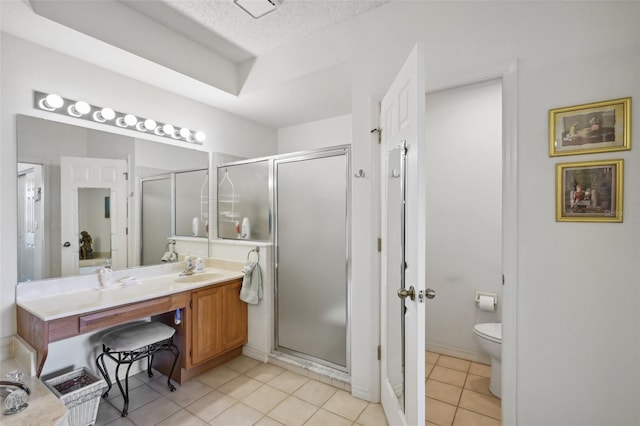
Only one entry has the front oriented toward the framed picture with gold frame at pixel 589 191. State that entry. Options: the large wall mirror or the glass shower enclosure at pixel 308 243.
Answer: the large wall mirror

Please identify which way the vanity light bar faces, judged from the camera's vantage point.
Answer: facing the viewer and to the right of the viewer

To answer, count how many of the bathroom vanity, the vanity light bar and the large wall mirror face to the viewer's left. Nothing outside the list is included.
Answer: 0

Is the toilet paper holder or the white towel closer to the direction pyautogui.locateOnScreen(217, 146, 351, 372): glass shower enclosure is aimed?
the white towel

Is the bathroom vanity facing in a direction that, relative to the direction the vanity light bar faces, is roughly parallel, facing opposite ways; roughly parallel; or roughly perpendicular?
roughly parallel

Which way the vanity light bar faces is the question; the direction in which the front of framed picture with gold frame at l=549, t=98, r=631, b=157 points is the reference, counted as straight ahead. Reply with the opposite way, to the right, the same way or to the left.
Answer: to the left

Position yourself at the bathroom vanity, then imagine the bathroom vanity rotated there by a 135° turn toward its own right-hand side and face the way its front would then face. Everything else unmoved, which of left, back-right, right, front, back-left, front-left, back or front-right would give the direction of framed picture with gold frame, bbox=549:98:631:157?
back-left

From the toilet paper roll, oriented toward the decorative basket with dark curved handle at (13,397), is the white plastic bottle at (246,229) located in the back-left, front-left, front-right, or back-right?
front-right

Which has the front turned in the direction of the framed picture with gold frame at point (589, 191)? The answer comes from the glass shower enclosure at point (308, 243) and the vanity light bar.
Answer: the vanity light bar

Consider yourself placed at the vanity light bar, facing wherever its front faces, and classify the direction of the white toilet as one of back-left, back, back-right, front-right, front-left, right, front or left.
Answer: front

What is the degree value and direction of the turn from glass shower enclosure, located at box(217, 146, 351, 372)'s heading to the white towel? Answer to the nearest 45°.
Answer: approximately 45° to its right

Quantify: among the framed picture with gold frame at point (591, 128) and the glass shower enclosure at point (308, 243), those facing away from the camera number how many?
0

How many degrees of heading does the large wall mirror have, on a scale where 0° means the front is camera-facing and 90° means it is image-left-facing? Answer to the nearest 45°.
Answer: approximately 315°

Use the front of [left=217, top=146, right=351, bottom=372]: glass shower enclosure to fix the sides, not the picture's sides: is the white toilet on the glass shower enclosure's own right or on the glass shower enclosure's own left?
on the glass shower enclosure's own left
